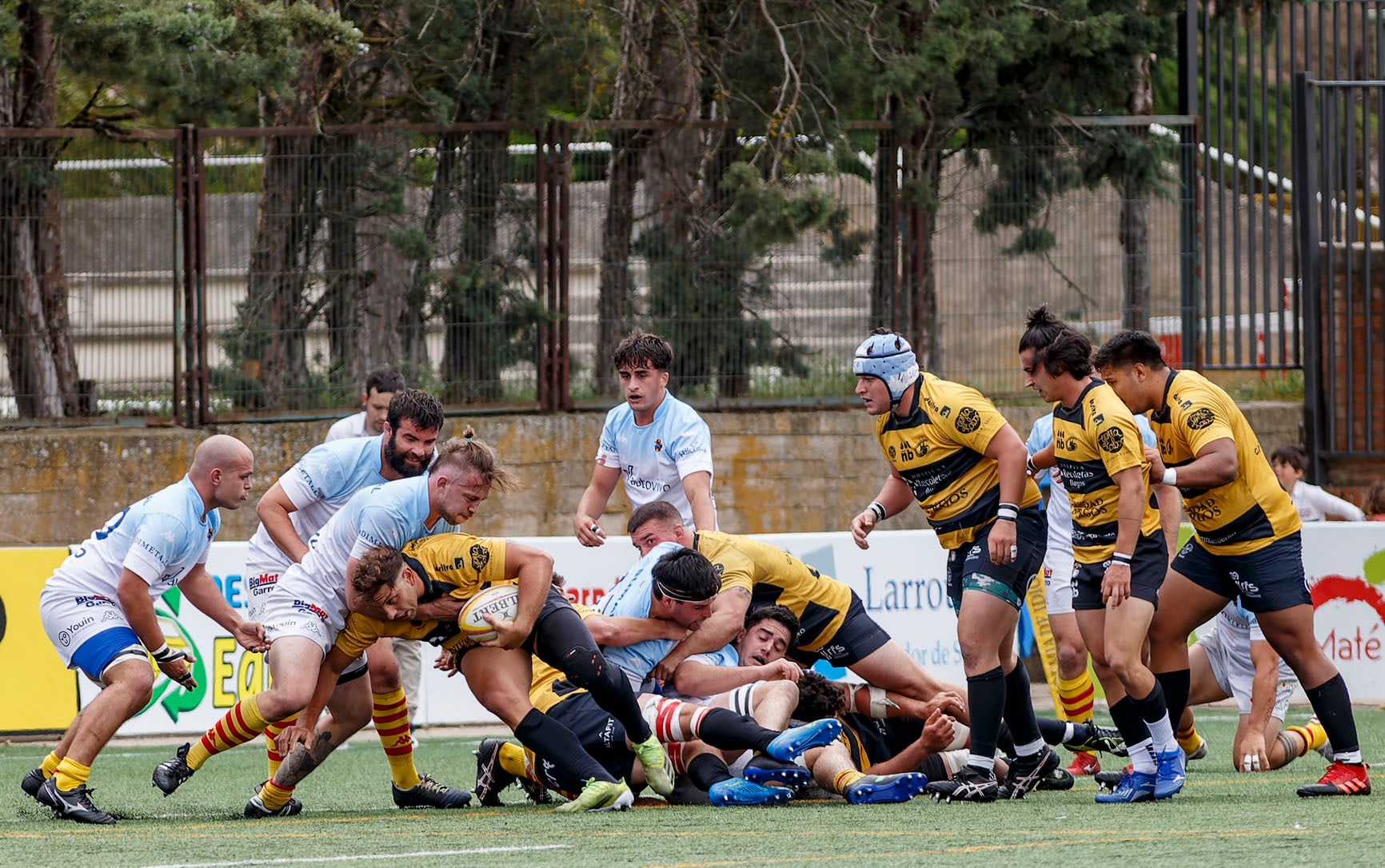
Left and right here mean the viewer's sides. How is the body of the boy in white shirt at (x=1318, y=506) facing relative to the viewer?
facing to the left of the viewer

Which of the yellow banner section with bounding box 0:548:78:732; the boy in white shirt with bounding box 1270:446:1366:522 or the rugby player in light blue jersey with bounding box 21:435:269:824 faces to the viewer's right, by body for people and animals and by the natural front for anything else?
the rugby player in light blue jersey

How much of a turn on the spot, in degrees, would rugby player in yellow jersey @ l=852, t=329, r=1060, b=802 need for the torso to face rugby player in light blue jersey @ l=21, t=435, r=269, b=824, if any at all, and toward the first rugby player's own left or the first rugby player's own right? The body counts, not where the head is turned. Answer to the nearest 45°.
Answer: approximately 45° to the first rugby player's own right

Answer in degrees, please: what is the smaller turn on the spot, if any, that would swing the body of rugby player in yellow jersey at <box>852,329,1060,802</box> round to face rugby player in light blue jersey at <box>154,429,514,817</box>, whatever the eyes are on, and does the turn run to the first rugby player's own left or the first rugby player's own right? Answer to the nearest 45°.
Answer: approximately 45° to the first rugby player's own right

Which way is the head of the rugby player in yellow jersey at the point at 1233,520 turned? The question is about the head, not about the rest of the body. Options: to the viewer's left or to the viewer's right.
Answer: to the viewer's left

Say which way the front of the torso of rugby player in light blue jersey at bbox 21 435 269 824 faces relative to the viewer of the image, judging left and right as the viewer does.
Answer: facing to the right of the viewer

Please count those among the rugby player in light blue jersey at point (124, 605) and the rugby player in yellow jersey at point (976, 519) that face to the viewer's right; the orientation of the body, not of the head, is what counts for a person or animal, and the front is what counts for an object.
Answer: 1

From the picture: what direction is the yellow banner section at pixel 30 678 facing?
toward the camera

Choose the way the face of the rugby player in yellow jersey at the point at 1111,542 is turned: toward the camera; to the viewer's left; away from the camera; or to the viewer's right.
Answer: to the viewer's left

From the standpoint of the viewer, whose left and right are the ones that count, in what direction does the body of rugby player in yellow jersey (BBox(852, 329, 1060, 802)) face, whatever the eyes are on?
facing the viewer and to the left of the viewer

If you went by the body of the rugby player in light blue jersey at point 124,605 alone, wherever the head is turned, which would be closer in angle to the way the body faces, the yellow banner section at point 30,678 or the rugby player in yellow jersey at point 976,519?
the rugby player in yellow jersey

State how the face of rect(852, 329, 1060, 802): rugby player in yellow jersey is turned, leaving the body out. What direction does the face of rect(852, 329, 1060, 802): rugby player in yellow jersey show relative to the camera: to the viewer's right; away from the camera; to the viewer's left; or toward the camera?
to the viewer's left

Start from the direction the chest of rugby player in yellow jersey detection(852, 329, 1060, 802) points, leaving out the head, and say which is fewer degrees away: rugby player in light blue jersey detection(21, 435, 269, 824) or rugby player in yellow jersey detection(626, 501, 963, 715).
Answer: the rugby player in light blue jersey
